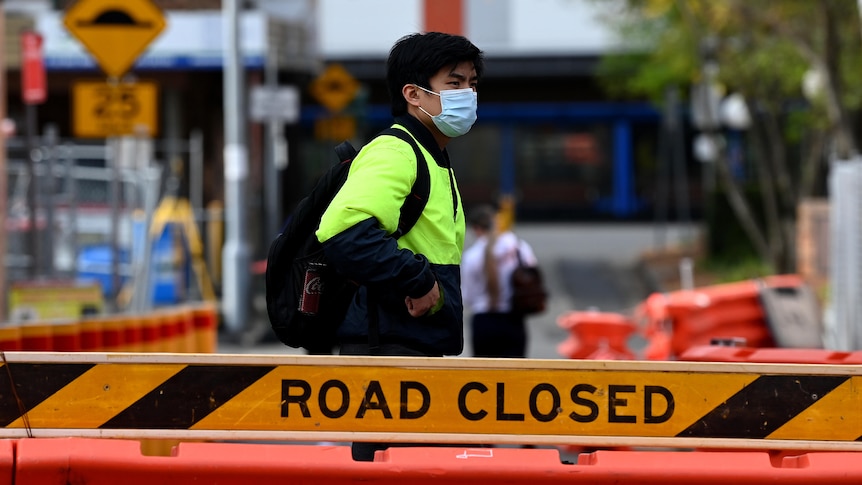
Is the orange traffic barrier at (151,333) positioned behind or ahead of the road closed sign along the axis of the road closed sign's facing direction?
behind

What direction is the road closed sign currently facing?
toward the camera

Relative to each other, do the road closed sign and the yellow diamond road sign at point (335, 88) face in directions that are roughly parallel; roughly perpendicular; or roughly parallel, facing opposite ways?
roughly parallel

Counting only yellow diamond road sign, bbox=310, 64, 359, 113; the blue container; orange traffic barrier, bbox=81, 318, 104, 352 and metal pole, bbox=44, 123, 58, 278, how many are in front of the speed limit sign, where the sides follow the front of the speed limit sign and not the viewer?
1

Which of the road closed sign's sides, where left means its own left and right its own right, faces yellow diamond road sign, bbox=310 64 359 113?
back

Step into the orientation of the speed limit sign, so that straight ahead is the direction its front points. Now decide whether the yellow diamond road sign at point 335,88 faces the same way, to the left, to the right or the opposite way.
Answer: the same way

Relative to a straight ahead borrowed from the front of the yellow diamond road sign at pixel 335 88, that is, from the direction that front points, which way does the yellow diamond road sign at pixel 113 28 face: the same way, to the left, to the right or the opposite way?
the same way

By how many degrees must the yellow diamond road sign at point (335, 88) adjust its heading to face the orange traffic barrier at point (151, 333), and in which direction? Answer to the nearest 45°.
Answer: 0° — it already faces it

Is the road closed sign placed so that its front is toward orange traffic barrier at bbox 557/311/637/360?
no

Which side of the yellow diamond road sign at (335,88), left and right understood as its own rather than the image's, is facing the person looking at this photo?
front

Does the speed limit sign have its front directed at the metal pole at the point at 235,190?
no

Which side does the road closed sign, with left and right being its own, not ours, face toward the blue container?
back

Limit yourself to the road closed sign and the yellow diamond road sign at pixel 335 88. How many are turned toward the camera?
2

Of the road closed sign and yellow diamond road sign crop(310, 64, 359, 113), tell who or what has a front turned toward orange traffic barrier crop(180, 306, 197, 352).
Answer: the yellow diamond road sign

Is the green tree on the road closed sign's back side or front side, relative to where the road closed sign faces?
on the back side

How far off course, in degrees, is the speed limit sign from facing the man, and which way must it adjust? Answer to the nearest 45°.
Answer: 0° — it already faces them

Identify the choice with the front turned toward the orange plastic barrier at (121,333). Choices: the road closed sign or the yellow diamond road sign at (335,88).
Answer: the yellow diamond road sign

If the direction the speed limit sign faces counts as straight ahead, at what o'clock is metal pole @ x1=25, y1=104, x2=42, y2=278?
The metal pole is roughly at 4 o'clock from the speed limit sign.

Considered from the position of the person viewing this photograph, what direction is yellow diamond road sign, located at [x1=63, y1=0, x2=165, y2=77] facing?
facing the viewer

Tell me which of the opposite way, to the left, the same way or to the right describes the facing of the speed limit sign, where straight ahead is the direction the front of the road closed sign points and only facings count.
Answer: the same way
